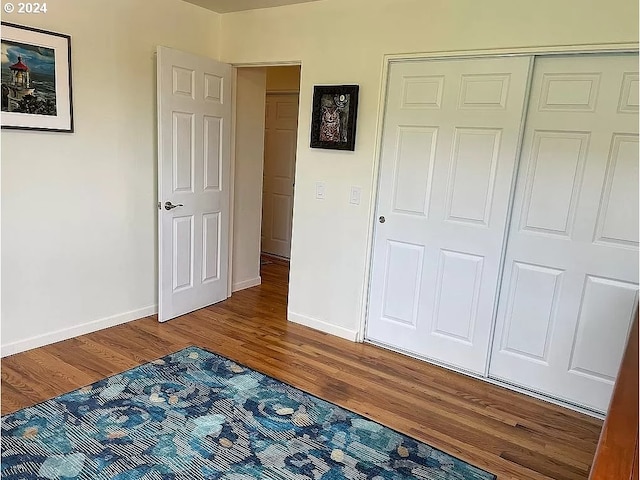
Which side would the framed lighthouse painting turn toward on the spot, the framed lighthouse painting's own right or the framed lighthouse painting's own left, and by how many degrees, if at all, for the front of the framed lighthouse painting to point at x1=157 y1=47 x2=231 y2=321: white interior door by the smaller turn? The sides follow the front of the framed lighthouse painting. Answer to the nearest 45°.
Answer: approximately 45° to the framed lighthouse painting's own left

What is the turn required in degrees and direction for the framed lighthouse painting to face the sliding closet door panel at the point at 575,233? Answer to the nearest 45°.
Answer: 0° — it already faces it

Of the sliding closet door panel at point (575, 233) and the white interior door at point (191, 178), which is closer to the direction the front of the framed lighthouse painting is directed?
the sliding closet door panel

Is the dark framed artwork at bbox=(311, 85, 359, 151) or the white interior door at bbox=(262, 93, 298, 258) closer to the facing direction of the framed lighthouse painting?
the dark framed artwork

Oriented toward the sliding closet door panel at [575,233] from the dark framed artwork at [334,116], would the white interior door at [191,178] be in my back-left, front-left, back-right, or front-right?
back-right

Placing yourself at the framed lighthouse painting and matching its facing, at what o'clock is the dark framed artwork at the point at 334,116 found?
The dark framed artwork is roughly at 11 o'clock from the framed lighthouse painting.

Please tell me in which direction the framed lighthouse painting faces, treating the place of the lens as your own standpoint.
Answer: facing the viewer and to the right of the viewer

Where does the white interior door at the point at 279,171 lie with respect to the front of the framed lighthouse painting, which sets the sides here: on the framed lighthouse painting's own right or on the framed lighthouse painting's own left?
on the framed lighthouse painting's own left
